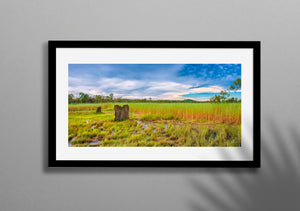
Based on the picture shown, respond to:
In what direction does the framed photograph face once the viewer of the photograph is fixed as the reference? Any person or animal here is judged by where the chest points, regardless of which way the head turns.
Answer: facing the viewer
